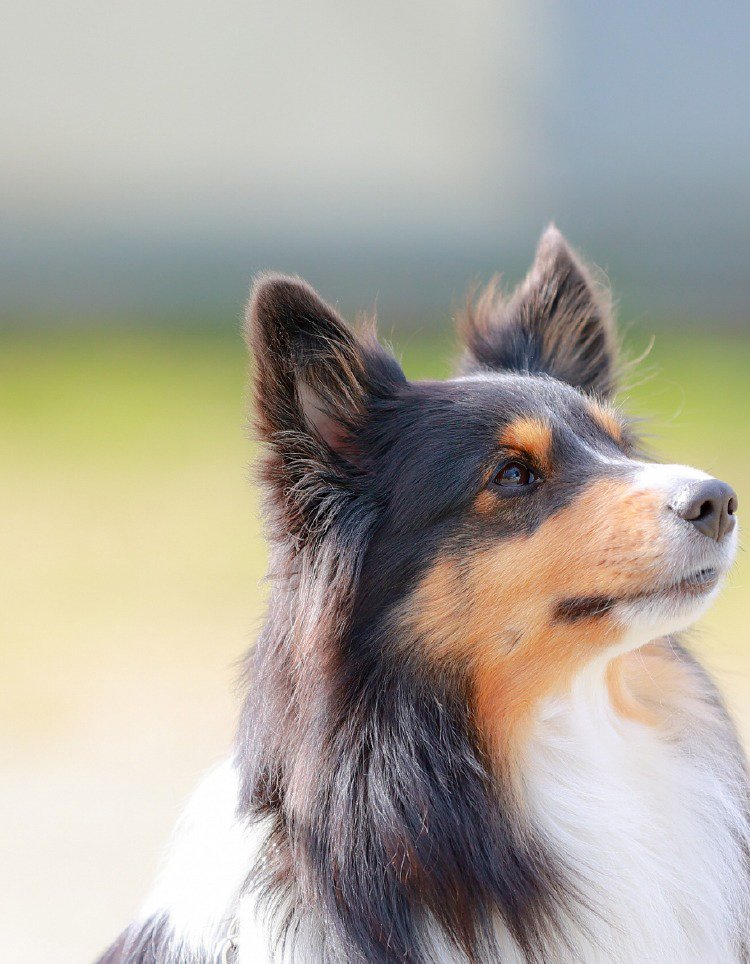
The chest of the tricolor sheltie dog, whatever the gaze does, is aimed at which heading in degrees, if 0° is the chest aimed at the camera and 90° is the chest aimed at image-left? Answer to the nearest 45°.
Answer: approximately 315°
